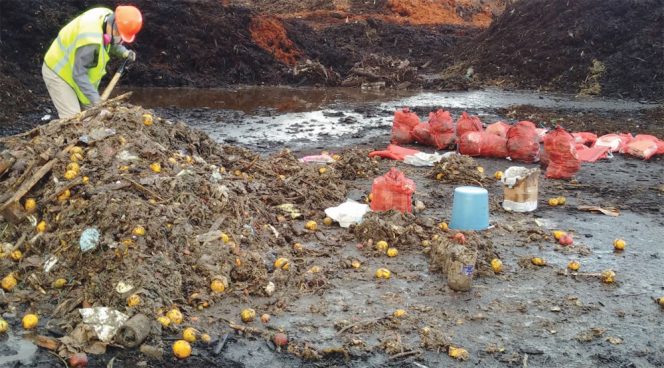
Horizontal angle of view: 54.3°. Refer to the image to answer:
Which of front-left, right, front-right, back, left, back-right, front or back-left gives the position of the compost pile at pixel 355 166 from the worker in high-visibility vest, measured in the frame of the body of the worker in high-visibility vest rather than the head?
front

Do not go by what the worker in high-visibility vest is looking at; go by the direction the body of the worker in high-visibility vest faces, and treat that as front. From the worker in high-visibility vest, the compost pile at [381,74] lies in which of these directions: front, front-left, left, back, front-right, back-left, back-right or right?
front-left

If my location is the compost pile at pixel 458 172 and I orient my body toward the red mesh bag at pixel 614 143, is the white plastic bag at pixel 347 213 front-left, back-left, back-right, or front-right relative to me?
back-right

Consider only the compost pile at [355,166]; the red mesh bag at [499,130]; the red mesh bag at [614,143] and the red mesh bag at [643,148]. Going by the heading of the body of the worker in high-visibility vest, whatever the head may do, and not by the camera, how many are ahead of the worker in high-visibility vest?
4

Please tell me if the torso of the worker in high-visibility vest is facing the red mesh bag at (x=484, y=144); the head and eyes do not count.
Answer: yes

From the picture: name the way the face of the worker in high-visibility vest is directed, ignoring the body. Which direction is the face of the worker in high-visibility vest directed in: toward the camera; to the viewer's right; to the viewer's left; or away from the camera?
to the viewer's right

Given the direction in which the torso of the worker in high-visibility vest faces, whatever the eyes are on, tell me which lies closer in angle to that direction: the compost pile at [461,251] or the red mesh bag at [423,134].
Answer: the red mesh bag

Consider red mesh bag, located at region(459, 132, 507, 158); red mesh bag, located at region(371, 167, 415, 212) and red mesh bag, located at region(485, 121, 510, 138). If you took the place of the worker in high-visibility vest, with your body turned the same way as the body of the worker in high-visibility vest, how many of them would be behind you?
0

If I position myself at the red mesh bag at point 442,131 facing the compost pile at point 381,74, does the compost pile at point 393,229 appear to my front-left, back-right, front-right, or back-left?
back-left

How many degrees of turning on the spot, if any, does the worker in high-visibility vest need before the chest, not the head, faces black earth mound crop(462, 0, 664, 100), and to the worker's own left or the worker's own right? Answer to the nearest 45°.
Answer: approximately 45° to the worker's own left

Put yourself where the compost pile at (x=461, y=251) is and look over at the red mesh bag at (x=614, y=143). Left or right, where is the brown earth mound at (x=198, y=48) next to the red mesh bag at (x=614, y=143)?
left

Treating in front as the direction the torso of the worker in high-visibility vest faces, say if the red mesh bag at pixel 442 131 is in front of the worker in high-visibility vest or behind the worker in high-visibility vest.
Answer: in front

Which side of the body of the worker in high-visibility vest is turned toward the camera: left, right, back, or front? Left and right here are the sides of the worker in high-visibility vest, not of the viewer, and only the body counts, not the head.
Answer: right

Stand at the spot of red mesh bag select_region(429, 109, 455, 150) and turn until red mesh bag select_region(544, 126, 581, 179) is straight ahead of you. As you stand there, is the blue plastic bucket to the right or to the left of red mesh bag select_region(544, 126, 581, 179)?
right

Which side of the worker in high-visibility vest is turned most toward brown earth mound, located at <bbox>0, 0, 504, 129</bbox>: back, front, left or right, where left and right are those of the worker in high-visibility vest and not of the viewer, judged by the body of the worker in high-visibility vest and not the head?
left

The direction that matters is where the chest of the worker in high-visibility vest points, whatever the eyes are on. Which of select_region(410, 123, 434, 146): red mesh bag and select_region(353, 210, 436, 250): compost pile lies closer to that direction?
the red mesh bag

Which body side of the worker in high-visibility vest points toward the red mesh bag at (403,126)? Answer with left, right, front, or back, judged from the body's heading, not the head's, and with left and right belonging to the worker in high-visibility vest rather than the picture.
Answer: front

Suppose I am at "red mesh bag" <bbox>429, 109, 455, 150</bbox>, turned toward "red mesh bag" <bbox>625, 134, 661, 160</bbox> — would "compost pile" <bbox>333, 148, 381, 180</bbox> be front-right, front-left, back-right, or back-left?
back-right

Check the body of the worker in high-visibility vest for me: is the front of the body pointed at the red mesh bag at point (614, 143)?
yes

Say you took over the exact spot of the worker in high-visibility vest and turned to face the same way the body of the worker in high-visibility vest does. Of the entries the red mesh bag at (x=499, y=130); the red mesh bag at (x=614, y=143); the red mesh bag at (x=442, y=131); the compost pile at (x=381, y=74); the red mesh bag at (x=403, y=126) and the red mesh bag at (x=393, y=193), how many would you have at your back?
0

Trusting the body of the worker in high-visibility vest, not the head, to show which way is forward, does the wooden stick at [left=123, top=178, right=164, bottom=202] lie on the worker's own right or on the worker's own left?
on the worker's own right
